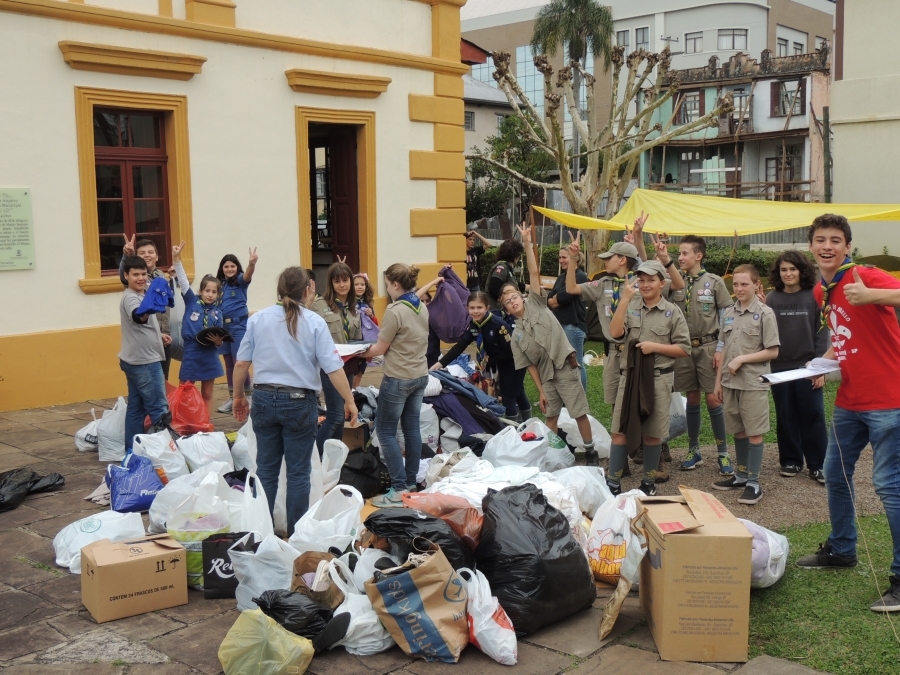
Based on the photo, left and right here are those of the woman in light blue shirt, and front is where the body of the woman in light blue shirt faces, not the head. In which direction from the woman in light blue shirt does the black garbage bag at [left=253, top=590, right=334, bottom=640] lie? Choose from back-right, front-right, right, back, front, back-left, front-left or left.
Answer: back

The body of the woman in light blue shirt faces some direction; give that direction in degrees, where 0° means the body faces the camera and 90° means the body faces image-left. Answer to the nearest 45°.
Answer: approximately 180°

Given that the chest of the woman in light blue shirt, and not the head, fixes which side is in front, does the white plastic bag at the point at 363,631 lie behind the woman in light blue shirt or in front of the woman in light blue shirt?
behind

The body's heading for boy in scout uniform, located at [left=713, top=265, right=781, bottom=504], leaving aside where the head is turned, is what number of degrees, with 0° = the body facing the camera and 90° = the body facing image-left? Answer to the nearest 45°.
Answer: approximately 45°

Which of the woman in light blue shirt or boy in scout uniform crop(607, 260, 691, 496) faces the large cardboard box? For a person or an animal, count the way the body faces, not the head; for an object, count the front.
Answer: the boy in scout uniform

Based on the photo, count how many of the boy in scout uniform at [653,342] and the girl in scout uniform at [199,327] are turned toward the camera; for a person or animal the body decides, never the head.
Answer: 2

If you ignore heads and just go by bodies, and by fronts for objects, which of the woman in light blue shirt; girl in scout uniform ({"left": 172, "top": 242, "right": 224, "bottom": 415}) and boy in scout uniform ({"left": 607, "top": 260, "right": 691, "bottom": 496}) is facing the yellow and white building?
the woman in light blue shirt

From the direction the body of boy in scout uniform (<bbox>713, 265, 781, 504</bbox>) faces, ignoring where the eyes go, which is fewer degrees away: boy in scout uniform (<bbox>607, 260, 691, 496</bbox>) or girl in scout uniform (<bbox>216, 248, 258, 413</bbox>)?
the boy in scout uniform
